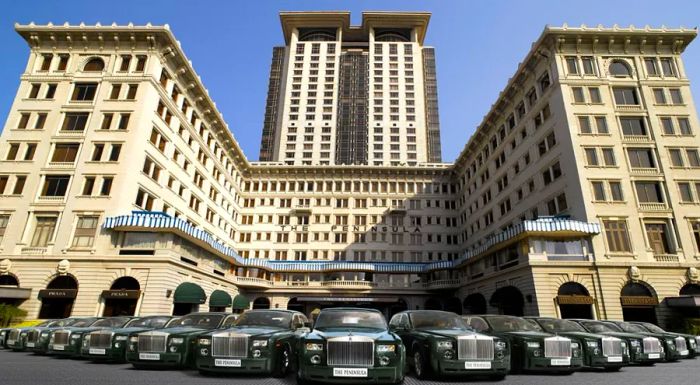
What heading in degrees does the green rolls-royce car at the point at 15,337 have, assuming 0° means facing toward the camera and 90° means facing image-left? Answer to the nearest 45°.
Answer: approximately 45°

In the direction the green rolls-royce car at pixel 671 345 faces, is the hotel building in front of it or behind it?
behind

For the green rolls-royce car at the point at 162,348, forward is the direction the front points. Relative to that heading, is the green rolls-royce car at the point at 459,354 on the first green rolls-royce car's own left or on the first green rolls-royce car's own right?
on the first green rolls-royce car's own left

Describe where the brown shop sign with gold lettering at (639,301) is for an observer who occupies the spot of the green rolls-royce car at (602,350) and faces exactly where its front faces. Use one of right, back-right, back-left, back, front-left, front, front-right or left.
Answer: back-left

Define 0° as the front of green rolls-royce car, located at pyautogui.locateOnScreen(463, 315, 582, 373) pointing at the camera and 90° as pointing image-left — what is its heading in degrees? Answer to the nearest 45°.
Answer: approximately 315°

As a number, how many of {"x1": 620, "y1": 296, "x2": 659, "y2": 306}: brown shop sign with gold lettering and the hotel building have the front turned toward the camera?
2
